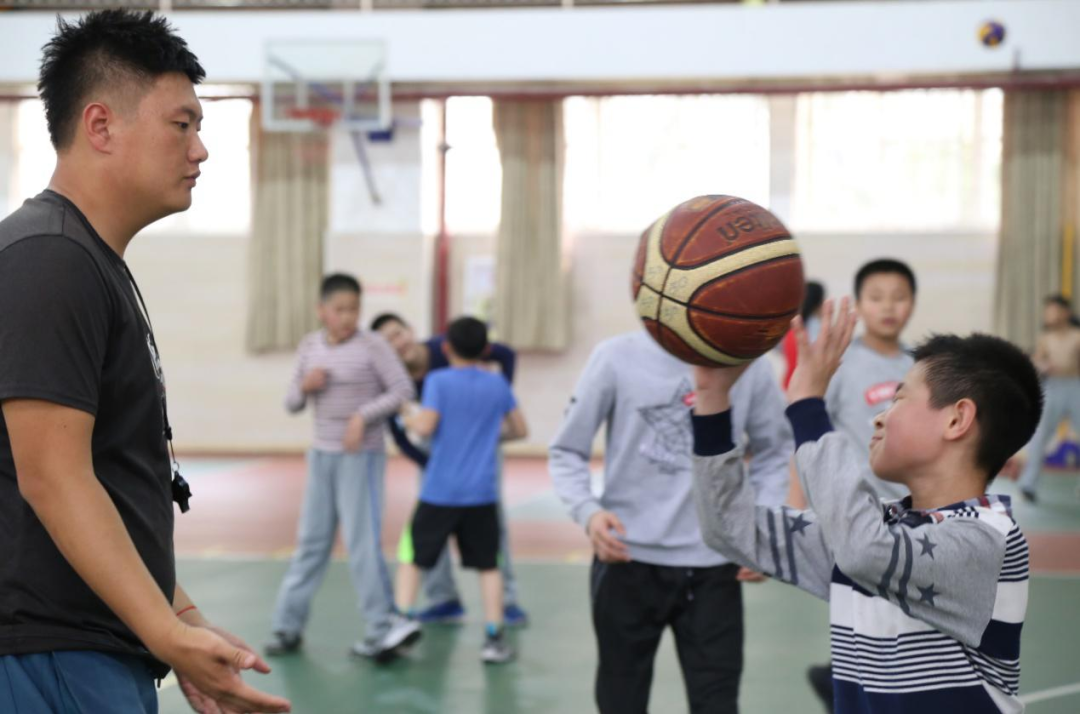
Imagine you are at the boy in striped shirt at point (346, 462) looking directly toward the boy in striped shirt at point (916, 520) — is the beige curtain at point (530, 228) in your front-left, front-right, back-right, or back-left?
back-left

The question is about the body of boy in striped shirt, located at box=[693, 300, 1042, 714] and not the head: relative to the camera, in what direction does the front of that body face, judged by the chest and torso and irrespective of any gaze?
to the viewer's left

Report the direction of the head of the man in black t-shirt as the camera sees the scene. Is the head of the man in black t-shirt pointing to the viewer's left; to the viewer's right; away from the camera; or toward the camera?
to the viewer's right

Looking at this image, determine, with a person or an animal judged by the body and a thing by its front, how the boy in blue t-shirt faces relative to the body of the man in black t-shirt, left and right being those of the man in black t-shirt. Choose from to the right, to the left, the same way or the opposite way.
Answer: to the left

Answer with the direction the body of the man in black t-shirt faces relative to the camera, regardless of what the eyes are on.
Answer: to the viewer's right

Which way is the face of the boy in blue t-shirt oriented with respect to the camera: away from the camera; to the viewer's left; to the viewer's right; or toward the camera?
away from the camera

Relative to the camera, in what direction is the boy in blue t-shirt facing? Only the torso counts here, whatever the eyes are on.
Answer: away from the camera

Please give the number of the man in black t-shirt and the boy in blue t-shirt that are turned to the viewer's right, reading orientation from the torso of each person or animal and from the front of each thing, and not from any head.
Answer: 1

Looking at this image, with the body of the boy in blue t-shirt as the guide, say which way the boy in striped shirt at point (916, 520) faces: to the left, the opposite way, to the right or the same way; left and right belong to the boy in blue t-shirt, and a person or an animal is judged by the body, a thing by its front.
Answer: to the left
